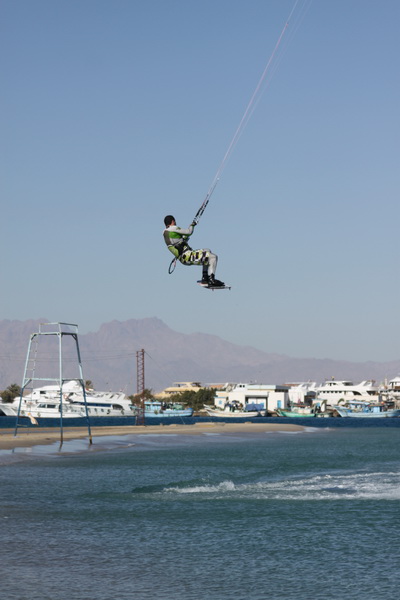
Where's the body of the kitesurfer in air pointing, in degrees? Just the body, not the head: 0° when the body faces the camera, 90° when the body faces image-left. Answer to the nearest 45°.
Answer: approximately 270°
